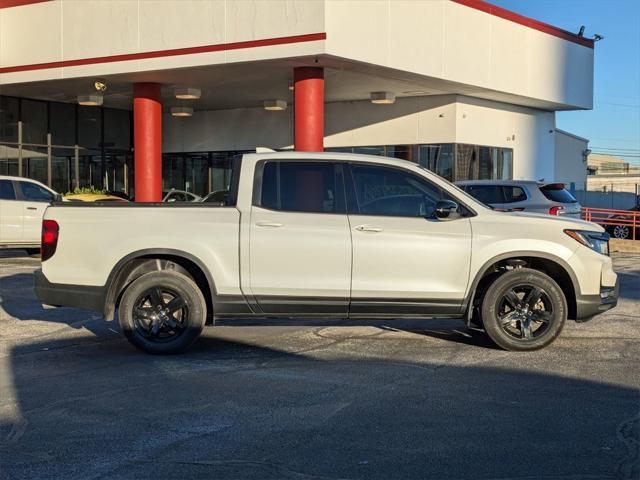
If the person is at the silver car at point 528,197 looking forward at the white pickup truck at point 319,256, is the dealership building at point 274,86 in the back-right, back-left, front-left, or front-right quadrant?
back-right

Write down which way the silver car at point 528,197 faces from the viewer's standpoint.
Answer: facing away from the viewer and to the left of the viewer

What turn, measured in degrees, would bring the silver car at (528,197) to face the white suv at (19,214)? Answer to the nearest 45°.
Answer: approximately 45° to its left

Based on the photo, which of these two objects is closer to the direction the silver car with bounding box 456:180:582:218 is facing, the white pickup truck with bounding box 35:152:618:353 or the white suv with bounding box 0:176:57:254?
the white suv

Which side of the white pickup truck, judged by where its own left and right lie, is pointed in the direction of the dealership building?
left

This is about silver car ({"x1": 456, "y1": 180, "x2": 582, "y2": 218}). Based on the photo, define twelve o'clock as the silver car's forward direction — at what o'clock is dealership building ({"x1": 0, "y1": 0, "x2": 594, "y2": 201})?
The dealership building is roughly at 12 o'clock from the silver car.

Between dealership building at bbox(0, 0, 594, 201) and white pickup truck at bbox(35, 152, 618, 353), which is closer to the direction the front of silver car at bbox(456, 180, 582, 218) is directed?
the dealership building

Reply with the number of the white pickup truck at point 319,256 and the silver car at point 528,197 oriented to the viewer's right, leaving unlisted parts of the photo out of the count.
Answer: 1

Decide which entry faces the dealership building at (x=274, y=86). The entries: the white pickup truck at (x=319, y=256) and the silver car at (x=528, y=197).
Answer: the silver car

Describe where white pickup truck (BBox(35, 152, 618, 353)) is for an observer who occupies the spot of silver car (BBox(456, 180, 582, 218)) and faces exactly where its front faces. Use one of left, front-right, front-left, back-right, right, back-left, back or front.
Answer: back-left

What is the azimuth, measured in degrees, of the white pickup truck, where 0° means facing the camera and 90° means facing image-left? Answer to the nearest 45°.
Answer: approximately 270°
